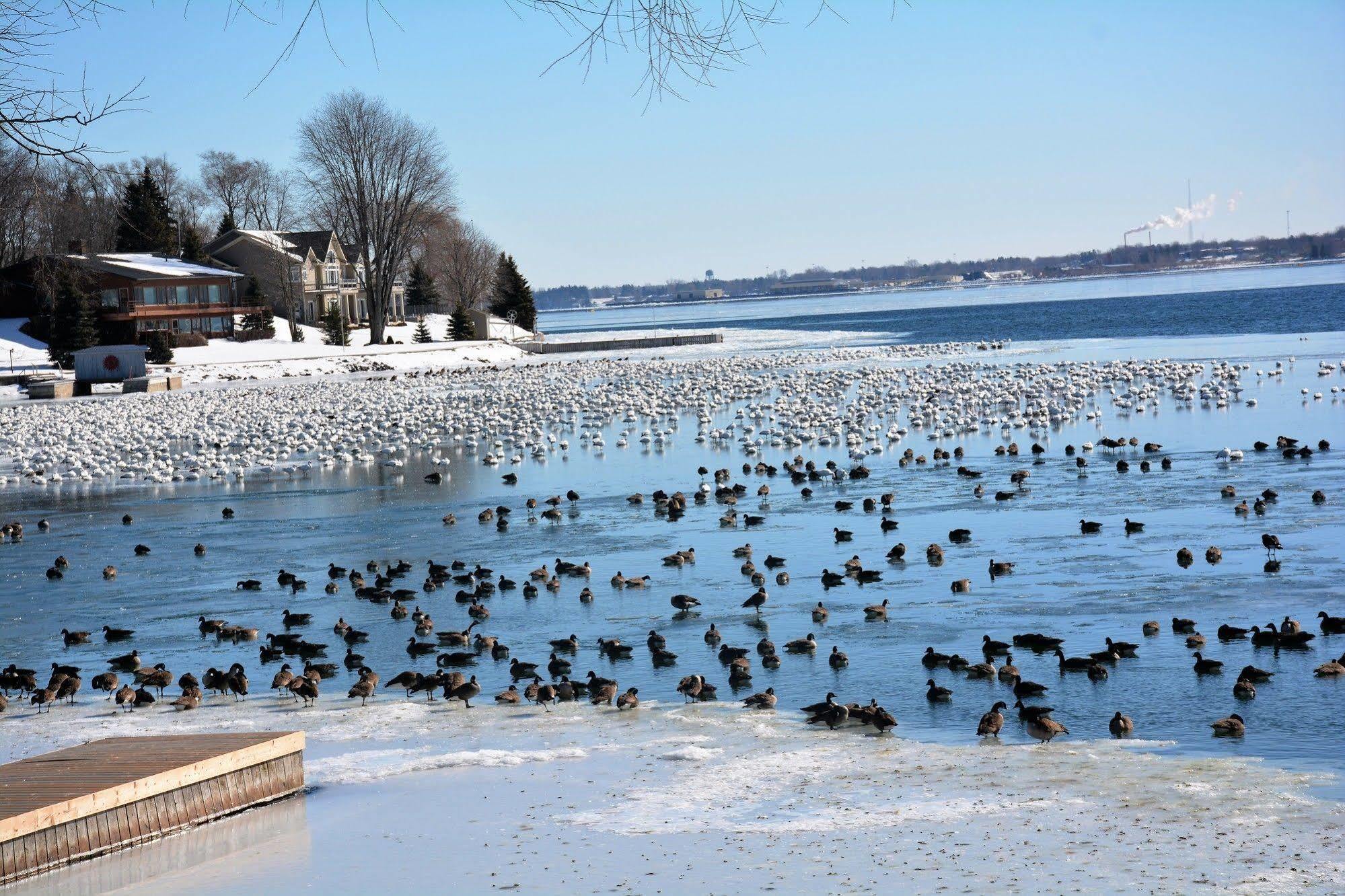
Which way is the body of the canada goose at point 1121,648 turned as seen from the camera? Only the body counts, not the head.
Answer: to the viewer's left

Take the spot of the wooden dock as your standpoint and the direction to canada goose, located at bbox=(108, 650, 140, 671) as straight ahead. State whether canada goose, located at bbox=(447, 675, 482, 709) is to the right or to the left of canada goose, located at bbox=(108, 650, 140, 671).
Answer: right

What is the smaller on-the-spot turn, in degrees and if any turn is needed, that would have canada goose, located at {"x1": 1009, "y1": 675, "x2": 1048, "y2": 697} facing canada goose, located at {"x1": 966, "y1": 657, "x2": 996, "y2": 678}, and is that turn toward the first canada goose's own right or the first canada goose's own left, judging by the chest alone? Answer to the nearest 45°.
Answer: approximately 45° to the first canada goose's own right

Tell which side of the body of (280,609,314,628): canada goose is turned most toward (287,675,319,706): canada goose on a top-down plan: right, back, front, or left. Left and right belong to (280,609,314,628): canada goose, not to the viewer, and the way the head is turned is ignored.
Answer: left

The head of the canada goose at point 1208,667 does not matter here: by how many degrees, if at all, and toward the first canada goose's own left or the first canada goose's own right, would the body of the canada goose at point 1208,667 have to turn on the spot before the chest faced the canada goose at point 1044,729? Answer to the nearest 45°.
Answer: approximately 45° to the first canada goose's own left

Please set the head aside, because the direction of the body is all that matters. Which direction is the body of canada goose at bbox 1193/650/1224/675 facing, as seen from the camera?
to the viewer's left

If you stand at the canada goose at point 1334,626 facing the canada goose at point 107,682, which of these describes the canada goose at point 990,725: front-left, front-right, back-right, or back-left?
front-left

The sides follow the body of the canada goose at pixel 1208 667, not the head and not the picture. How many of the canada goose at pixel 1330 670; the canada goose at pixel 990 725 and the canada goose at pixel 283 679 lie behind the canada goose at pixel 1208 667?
1

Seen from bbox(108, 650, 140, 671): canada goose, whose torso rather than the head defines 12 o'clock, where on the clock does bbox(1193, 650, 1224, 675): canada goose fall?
bbox(1193, 650, 1224, 675): canada goose is roughly at 1 o'clock from bbox(108, 650, 140, 671): canada goose.

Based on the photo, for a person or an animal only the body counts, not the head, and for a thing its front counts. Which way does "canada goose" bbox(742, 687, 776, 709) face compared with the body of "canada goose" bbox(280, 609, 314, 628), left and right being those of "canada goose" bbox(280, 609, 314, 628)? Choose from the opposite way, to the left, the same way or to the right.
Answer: the opposite way

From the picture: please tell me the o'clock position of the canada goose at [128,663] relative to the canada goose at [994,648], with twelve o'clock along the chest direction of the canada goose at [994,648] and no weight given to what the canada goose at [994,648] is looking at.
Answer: the canada goose at [128,663] is roughly at 12 o'clock from the canada goose at [994,648].

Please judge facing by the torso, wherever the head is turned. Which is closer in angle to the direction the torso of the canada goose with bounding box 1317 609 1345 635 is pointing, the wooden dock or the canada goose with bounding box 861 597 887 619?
the canada goose
